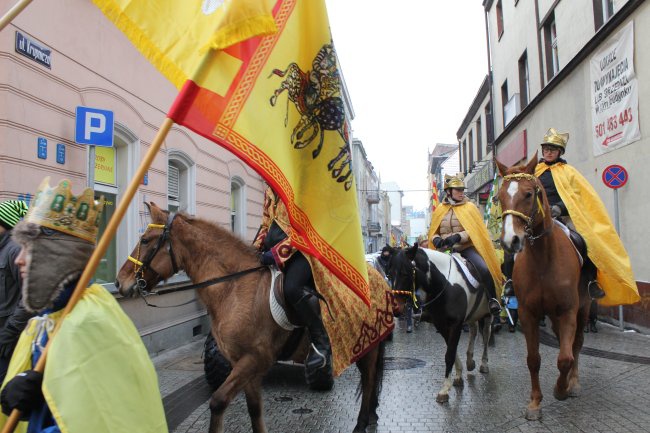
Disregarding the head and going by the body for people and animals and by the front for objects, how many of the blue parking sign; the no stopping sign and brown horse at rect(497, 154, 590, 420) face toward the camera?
3

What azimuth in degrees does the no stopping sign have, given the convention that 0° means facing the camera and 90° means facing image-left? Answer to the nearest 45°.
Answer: approximately 0°

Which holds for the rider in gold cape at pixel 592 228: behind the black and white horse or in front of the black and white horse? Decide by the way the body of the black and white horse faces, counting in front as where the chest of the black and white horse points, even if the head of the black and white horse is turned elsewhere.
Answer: behind

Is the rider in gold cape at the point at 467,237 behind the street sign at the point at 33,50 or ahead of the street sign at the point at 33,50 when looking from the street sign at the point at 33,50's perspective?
ahead

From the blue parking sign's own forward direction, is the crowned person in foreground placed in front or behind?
in front

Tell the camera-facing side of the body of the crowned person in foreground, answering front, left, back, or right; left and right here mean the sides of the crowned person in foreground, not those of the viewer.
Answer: left

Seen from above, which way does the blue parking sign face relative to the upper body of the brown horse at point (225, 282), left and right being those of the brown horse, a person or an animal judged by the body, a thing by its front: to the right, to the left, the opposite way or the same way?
to the left

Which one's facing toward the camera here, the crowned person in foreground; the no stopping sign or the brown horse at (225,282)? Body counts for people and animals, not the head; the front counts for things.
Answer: the no stopping sign

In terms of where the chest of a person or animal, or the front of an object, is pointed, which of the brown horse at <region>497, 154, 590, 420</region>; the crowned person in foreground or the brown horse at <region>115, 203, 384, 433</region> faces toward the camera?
the brown horse at <region>497, 154, 590, 420</region>

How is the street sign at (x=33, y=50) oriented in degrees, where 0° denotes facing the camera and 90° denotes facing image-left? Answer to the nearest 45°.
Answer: approximately 315°

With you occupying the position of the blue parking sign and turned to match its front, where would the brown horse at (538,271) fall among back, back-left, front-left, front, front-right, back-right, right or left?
front-left

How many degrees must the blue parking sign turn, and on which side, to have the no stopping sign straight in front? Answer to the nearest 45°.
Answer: approximately 90° to its left

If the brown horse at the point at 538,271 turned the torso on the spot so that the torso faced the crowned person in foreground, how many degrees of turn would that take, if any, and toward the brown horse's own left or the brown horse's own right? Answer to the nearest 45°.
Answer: approximately 45° to the brown horse's own right
